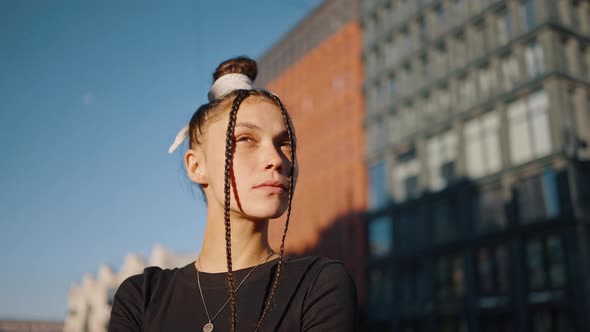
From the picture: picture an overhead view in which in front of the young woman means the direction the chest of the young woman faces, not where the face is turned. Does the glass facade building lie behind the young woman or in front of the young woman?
behind

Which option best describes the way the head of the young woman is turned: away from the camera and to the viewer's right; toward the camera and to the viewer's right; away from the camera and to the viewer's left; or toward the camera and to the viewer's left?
toward the camera and to the viewer's right

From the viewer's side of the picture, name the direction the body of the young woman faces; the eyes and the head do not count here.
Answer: toward the camera
